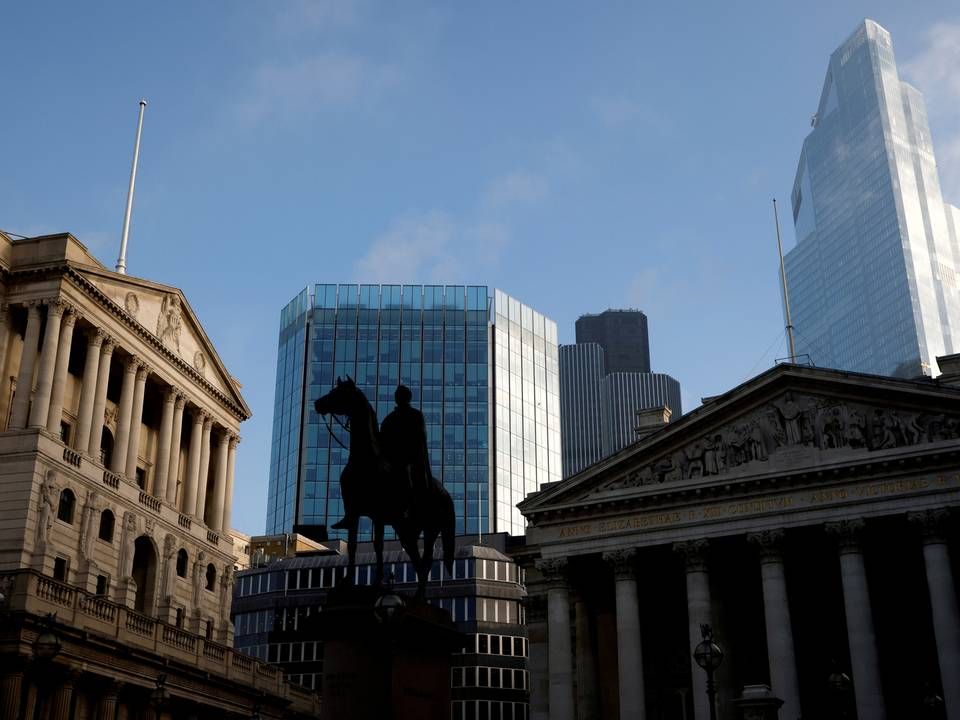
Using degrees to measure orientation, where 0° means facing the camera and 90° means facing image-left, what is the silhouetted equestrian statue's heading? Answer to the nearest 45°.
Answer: approximately 45°
